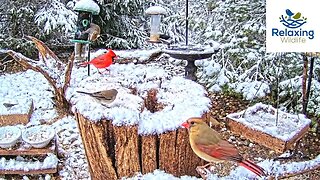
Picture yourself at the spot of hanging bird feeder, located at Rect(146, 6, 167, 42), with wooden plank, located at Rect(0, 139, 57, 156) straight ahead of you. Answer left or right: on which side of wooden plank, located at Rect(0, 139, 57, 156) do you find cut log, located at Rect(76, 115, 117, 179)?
left

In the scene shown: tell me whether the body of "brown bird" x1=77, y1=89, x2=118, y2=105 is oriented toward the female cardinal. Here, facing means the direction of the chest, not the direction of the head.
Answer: no

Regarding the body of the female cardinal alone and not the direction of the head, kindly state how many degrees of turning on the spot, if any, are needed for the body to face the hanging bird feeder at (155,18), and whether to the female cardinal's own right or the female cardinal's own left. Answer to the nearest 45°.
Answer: approximately 90° to the female cardinal's own right

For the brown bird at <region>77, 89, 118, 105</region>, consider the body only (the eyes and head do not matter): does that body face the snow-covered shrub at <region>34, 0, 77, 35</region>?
no

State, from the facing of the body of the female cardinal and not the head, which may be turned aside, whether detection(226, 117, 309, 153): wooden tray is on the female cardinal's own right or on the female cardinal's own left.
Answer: on the female cardinal's own right

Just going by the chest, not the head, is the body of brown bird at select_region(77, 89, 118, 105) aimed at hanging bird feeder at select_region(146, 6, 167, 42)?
no

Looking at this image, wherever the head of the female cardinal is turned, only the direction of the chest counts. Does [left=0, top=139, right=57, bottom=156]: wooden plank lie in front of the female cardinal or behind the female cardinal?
in front

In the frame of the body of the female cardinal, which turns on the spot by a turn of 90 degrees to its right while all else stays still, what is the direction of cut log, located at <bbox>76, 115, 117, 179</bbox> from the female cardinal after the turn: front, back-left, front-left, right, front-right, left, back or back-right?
front-left

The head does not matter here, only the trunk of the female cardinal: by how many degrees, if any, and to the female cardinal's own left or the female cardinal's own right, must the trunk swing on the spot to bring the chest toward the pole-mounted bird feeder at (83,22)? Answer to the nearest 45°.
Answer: approximately 45° to the female cardinal's own right

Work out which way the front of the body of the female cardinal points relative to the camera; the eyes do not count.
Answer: to the viewer's left

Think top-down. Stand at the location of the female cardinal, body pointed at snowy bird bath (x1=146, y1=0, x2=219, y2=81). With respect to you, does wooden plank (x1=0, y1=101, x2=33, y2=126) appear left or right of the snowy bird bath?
left
